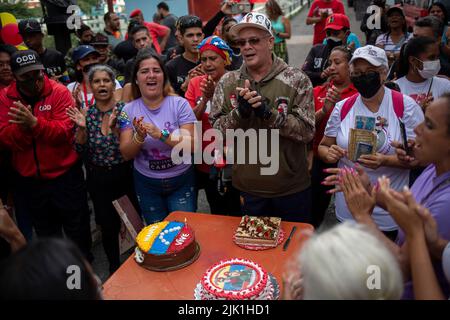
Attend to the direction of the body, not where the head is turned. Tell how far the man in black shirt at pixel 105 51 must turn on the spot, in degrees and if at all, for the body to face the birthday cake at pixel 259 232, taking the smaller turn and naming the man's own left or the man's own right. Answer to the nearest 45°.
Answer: approximately 45° to the man's own left

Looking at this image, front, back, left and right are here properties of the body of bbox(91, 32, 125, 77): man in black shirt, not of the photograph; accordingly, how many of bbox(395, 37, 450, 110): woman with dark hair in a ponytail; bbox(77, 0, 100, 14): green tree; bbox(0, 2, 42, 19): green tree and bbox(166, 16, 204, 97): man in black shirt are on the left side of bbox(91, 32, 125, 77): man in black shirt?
2

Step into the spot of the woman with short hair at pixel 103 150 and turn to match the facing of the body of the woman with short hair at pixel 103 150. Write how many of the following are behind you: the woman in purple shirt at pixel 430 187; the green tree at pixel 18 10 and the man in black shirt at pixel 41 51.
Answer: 2

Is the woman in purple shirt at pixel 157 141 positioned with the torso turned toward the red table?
yes

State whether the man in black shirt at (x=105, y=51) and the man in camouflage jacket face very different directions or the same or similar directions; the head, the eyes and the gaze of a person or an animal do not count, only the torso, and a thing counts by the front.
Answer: same or similar directions

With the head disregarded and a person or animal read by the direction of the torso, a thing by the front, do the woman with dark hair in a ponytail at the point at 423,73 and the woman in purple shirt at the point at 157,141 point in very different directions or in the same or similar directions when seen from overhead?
same or similar directions

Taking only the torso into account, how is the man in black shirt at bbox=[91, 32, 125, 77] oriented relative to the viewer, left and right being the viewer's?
facing the viewer and to the left of the viewer

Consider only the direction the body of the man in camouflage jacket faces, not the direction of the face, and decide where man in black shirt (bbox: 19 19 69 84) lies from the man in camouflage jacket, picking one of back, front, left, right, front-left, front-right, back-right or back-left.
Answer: right

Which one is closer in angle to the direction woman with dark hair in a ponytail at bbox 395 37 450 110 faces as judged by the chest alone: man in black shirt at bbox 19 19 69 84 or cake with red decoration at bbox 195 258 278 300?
the cake with red decoration

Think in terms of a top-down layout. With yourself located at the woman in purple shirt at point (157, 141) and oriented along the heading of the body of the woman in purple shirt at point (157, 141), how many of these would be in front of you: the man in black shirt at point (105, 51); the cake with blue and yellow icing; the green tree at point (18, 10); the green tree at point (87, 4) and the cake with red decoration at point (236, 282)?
2

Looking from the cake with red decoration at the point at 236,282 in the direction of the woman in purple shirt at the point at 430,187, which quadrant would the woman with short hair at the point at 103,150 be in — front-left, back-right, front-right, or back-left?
back-left

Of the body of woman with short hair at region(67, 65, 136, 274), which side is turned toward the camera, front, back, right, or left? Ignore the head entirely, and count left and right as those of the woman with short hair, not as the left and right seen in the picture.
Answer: front

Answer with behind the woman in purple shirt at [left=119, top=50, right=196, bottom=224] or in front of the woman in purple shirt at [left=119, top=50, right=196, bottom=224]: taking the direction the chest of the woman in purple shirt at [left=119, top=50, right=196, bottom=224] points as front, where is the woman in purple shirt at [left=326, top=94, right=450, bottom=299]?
in front

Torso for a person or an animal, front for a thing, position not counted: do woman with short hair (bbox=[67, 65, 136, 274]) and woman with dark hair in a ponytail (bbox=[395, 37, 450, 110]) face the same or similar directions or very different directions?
same or similar directions

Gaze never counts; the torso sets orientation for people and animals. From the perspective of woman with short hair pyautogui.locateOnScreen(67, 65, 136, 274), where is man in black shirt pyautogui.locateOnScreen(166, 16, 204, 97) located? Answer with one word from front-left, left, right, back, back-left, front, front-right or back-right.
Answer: back-left
